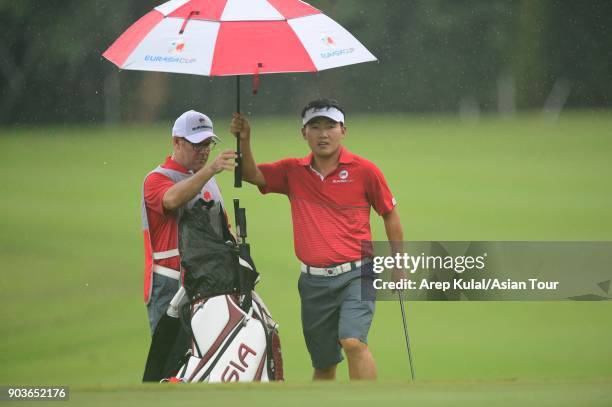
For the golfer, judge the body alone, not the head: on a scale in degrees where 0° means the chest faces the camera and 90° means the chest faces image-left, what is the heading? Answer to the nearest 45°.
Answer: approximately 0°

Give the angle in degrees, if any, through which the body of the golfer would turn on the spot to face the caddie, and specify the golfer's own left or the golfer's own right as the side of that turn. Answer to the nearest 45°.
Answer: approximately 90° to the golfer's own right

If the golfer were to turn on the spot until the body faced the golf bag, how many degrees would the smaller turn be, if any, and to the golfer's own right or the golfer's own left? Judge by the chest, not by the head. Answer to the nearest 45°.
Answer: approximately 45° to the golfer's own right

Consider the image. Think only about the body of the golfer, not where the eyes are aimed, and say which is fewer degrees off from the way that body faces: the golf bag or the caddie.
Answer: the golf bag
